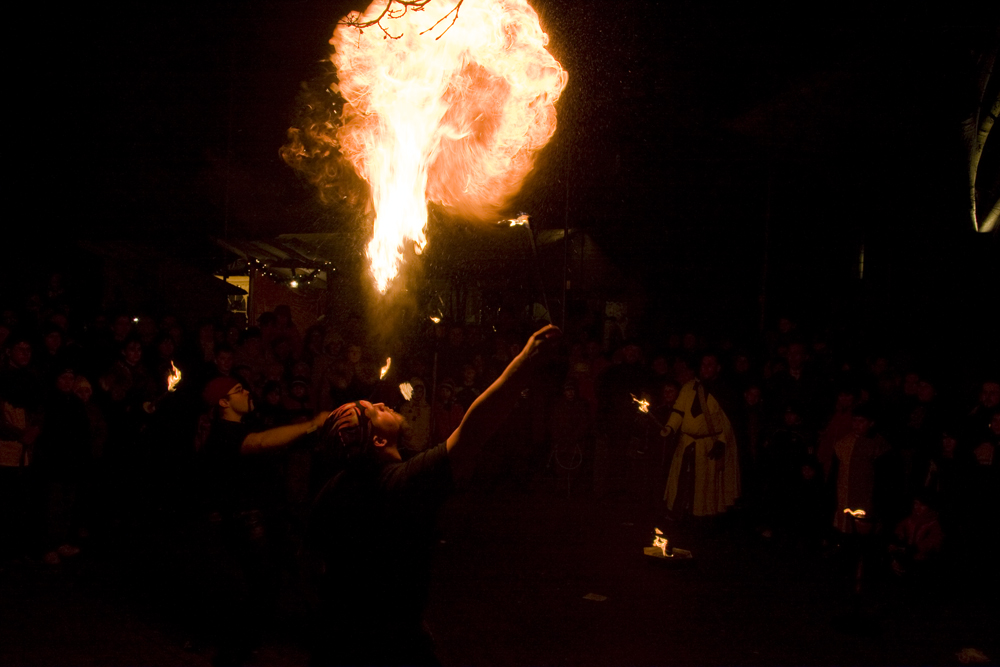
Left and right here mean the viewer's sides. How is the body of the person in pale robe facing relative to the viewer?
facing the viewer and to the left of the viewer

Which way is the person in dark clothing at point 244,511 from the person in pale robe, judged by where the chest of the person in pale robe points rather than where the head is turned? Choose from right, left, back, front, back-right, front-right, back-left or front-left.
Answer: front

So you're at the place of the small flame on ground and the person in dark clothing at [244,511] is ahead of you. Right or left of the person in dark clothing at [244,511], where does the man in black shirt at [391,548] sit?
left

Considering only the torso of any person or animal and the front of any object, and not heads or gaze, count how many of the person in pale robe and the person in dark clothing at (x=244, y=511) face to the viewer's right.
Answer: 1

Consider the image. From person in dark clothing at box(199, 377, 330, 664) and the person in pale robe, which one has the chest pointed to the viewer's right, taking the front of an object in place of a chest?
the person in dark clothing

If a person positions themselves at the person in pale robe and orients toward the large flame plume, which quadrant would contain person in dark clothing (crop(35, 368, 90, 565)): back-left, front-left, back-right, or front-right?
front-right

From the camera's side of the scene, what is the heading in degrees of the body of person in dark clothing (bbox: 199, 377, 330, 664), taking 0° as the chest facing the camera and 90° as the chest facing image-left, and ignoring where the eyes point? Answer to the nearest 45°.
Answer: approximately 270°

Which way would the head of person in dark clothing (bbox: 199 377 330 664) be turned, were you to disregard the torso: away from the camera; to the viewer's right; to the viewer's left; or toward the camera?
to the viewer's right

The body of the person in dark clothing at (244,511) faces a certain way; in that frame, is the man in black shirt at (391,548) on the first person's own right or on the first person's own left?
on the first person's own right

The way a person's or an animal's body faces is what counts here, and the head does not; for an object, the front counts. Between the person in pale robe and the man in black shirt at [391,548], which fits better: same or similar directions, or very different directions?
very different directions

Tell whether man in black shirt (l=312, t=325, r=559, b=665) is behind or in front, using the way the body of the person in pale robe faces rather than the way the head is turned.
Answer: in front

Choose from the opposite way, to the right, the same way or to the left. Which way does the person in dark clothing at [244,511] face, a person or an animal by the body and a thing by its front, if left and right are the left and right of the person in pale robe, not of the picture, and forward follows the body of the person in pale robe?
to the left
